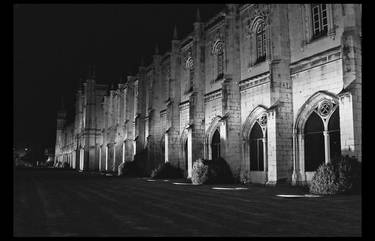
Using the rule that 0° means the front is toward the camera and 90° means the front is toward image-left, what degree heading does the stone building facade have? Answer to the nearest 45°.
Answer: approximately 45°
